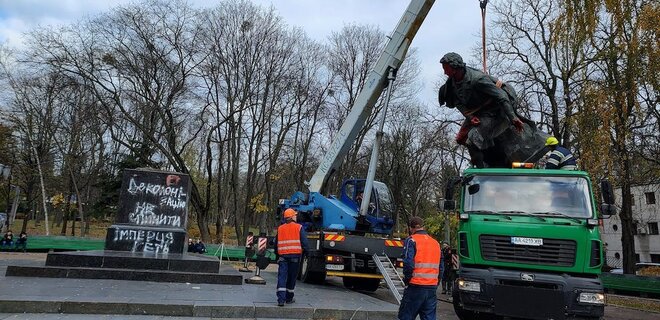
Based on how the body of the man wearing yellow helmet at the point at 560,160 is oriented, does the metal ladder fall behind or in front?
in front

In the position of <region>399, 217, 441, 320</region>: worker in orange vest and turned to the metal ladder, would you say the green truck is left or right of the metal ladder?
right

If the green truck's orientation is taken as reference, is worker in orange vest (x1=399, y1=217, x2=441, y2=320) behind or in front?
in front

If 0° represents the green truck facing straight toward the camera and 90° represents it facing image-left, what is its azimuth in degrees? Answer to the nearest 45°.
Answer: approximately 0°

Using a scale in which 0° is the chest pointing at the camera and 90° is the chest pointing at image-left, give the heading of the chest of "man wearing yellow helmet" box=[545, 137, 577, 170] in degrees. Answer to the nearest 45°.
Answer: approximately 90°

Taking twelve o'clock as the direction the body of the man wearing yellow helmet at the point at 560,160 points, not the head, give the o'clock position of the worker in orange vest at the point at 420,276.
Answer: The worker in orange vest is roughly at 10 o'clock from the man wearing yellow helmet.

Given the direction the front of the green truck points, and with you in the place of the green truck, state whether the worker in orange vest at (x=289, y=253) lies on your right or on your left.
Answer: on your right
